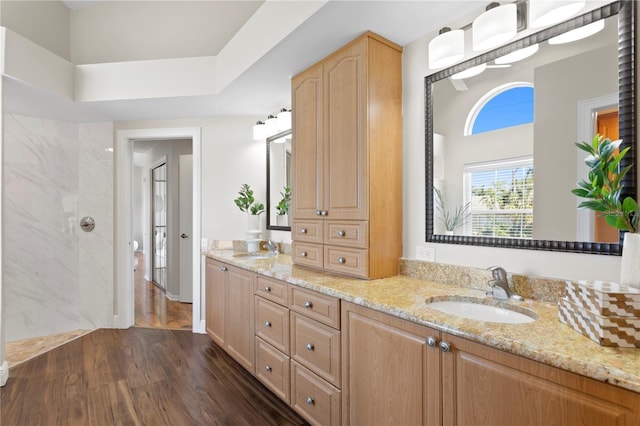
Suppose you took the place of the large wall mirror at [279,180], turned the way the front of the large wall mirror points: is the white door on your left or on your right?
on your right

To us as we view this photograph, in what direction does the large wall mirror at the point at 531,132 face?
facing the viewer and to the left of the viewer

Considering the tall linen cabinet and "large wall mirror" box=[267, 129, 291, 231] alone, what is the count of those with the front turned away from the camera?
0

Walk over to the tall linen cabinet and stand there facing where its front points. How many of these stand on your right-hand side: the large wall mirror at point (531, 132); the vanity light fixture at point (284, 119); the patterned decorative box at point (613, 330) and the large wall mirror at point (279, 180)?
2

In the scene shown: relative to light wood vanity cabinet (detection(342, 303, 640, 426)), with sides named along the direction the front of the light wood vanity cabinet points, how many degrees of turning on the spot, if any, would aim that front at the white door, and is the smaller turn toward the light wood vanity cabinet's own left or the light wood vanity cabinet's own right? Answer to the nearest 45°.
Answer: approximately 90° to the light wood vanity cabinet's own right

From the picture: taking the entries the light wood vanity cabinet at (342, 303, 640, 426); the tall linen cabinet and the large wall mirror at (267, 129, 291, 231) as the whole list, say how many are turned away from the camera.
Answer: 0
